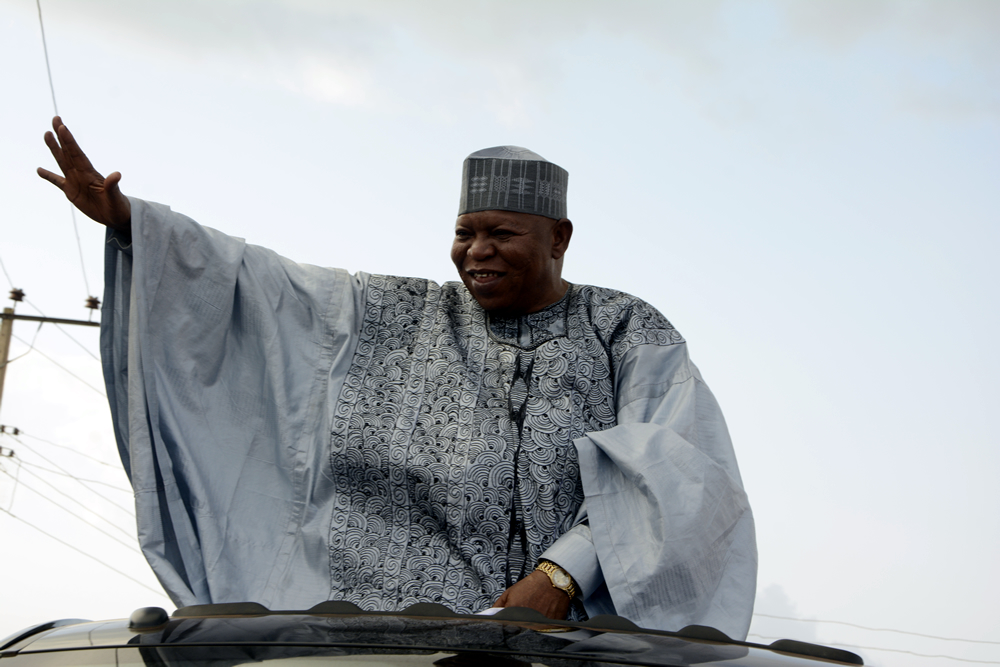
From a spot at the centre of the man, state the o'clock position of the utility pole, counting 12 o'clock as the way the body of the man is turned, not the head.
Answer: The utility pole is roughly at 5 o'clock from the man.

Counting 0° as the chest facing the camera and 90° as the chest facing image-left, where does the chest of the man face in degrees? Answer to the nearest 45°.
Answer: approximately 0°
